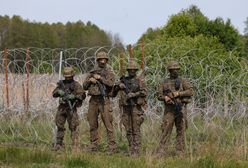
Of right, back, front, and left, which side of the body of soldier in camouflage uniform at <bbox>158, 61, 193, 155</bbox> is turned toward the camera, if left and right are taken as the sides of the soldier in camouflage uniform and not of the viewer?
front

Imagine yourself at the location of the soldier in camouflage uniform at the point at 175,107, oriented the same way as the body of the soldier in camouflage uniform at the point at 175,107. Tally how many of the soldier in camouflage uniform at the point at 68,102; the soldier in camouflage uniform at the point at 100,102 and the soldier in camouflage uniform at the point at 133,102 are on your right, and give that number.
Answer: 3

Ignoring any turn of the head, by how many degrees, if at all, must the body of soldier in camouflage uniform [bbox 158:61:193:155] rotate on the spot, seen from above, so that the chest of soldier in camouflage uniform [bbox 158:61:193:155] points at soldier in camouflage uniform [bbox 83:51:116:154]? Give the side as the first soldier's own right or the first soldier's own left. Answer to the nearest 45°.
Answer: approximately 90° to the first soldier's own right

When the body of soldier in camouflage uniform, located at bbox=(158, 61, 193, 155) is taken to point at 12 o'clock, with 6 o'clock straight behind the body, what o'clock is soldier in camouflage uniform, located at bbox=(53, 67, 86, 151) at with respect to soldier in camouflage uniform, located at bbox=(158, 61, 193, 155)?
soldier in camouflage uniform, located at bbox=(53, 67, 86, 151) is roughly at 3 o'clock from soldier in camouflage uniform, located at bbox=(158, 61, 193, 155).

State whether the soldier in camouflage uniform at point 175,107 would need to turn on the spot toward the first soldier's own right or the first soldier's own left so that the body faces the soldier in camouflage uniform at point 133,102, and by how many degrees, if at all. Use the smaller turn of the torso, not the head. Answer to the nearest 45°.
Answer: approximately 90° to the first soldier's own right
